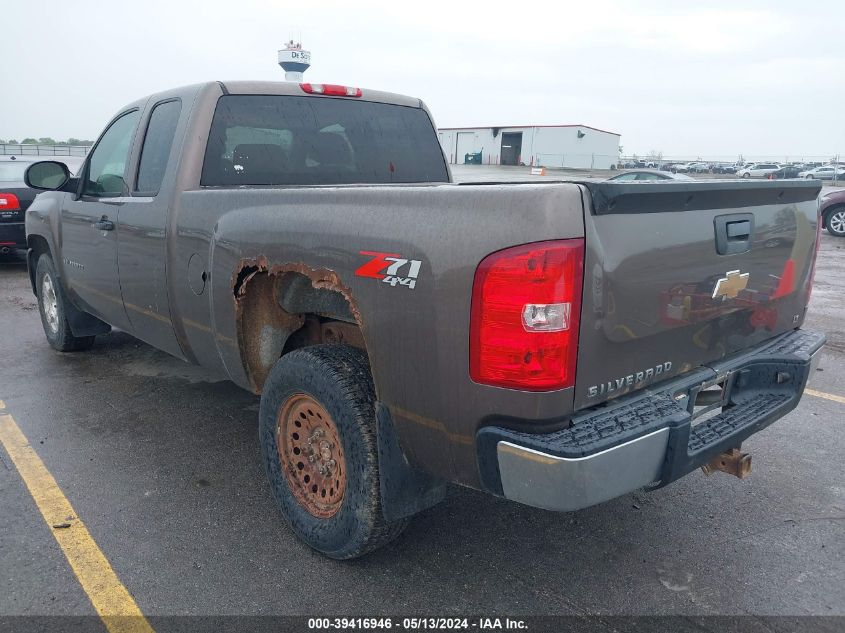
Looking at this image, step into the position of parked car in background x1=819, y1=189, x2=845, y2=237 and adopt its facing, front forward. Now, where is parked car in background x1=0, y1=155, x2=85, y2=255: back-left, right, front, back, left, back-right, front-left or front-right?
front-left

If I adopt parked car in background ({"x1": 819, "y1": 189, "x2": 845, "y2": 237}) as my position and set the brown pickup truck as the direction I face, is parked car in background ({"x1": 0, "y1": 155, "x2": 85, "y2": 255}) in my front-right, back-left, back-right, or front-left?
front-right

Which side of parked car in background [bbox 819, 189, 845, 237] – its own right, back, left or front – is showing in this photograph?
left

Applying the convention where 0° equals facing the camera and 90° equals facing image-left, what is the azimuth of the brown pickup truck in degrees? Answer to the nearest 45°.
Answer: approximately 135°

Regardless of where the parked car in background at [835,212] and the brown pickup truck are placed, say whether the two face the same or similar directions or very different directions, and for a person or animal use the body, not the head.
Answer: same or similar directions

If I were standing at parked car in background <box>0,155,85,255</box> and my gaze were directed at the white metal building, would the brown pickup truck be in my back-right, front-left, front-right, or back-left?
back-right

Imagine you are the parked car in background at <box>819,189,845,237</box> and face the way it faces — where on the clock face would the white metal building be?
The white metal building is roughly at 2 o'clock from the parked car in background.

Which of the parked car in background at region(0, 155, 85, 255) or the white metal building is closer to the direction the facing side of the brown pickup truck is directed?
the parked car in background

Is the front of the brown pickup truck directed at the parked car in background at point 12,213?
yes

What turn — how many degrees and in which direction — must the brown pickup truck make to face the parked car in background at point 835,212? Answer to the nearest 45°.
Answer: approximately 90° to its right

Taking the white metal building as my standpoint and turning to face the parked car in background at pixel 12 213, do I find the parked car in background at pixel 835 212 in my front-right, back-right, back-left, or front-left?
front-left

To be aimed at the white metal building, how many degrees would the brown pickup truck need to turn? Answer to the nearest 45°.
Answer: approximately 45° to its right

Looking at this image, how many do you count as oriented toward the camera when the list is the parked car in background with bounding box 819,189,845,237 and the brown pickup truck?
0

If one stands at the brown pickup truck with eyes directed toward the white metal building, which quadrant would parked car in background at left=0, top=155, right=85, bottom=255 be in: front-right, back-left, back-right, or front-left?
front-left
